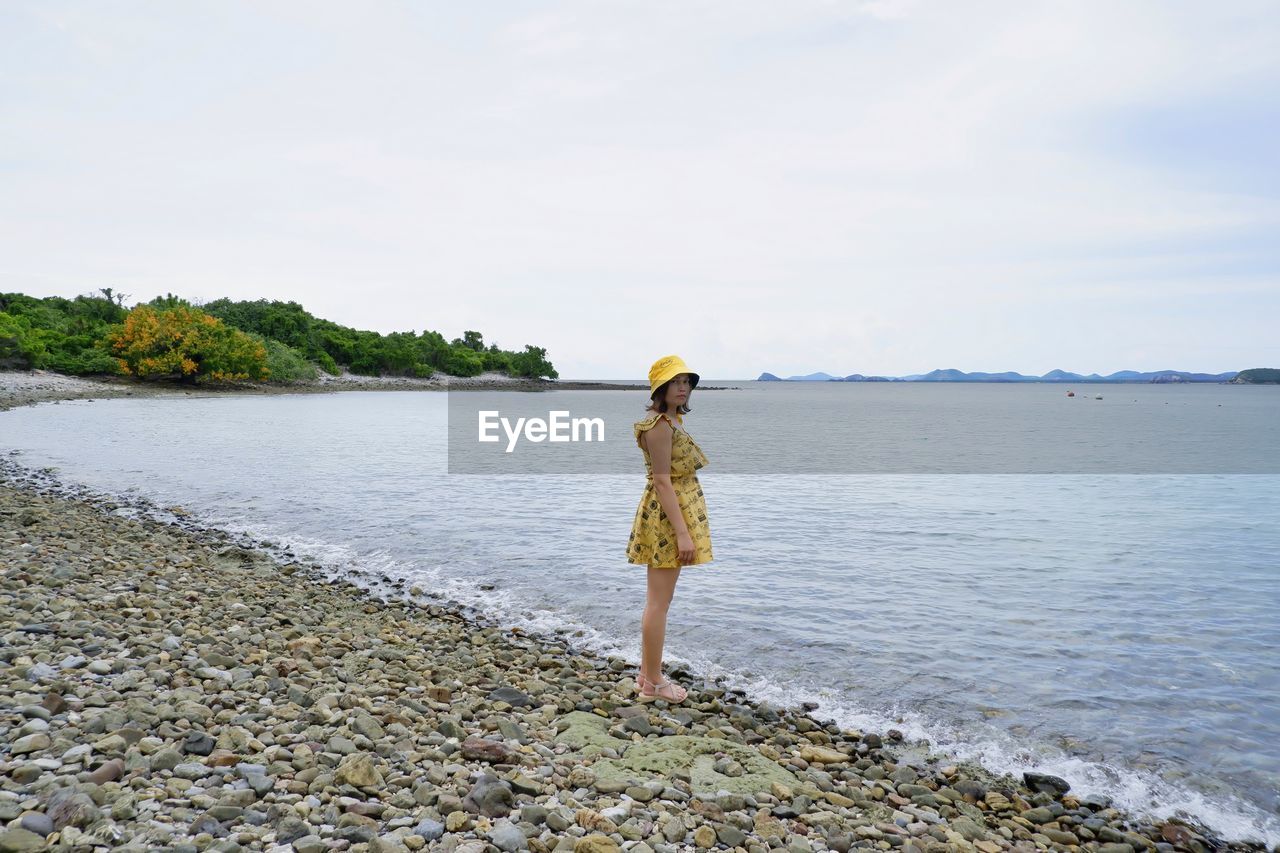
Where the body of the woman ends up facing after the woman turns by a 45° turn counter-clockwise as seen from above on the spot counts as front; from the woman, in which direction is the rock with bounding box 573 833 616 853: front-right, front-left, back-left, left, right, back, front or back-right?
back-right

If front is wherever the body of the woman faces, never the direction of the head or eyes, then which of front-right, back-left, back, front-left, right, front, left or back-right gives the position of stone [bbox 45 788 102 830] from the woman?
back-right

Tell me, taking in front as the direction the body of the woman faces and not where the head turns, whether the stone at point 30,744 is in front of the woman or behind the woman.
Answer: behind

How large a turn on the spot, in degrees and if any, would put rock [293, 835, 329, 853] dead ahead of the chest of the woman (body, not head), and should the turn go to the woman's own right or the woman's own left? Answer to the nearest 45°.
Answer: approximately 135° to the woman's own right

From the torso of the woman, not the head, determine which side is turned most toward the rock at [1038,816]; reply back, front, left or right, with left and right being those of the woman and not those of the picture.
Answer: front

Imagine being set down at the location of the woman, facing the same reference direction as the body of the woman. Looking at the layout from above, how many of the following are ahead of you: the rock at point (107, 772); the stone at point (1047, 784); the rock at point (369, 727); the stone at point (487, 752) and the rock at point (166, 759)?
1

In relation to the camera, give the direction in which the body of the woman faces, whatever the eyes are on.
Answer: to the viewer's right

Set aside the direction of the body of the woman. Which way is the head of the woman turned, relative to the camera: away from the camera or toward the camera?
toward the camera

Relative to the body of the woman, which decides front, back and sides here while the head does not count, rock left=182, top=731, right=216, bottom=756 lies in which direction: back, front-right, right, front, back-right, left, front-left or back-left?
back-right

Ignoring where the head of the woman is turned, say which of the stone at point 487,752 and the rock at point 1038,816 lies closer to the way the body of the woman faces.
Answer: the rock

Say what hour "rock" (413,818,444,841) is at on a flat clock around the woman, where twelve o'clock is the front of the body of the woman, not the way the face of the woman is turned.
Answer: The rock is roughly at 4 o'clock from the woman.

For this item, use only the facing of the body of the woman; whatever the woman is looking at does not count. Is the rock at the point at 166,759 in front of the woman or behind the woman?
behind
